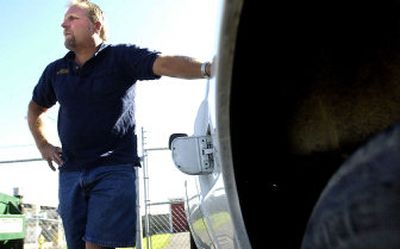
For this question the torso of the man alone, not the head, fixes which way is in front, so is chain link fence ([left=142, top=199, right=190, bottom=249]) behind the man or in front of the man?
behind

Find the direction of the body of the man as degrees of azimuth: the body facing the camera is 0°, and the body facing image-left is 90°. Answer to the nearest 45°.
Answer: approximately 45°

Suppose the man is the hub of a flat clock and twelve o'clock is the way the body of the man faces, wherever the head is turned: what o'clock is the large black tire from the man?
The large black tire is roughly at 10 o'clock from the man.

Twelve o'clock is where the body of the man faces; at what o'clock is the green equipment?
The green equipment is roughly at 4 o'clock from the man.

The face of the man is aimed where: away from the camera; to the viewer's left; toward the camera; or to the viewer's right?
to the viewer's left

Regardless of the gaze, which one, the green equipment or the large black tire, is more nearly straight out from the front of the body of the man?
the large black tire

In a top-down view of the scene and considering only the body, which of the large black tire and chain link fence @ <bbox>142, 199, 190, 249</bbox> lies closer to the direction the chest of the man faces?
the large black tire
